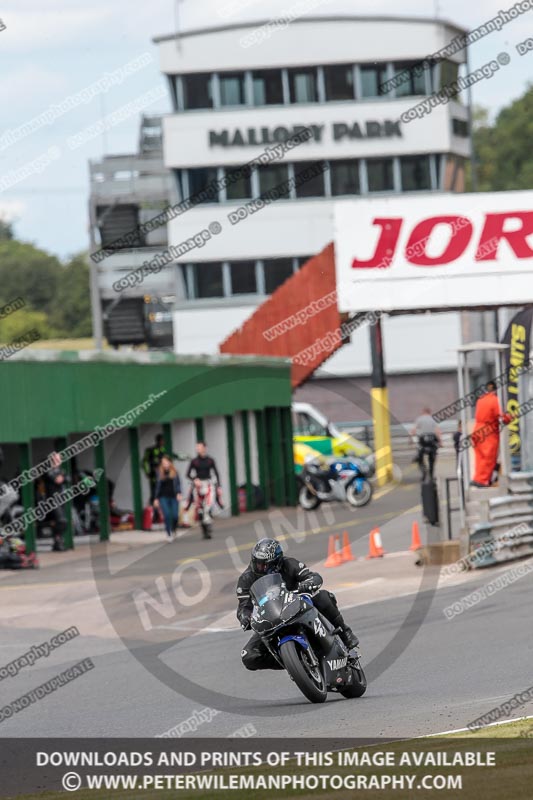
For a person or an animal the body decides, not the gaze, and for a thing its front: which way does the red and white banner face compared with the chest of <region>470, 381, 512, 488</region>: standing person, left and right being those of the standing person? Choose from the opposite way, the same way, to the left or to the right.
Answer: to the right

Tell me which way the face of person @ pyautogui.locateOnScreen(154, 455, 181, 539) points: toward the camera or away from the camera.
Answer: toward the camera

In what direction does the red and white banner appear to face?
toward the camera

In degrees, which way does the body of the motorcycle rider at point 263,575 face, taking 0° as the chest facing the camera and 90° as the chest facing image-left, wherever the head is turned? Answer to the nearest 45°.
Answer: approximately 45°

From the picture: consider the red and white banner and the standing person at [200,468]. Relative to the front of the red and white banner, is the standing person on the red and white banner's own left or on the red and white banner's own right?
on the red and white banner's own right

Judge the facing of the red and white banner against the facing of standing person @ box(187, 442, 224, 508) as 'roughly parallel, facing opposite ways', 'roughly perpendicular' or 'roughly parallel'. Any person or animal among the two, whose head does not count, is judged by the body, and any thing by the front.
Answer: roughly parallel

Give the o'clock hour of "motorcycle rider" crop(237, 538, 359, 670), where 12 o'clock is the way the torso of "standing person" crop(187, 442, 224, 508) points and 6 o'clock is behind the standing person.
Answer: The motorcycle rider is roughly at 12 o'clock from the standing person.

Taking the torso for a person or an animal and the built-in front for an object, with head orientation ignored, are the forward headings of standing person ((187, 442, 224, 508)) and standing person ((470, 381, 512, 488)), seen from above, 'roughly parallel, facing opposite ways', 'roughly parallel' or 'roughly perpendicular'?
roughly perpendicular

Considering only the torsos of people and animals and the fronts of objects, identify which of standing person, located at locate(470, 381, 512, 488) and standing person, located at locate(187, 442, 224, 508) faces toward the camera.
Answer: standing person, located at locate(187, 442, 224, 508)
